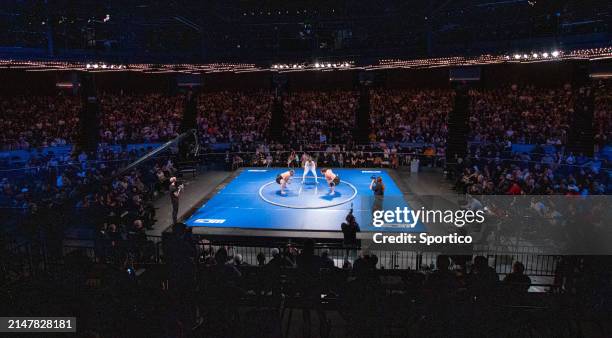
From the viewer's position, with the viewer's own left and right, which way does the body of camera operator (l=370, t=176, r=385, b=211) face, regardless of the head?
facing to the left of the viewer
